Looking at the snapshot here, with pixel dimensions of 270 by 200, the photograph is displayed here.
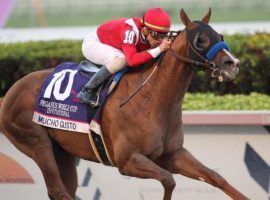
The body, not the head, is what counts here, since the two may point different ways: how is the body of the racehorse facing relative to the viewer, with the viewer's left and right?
facing the viewer and to the right of the viewer
